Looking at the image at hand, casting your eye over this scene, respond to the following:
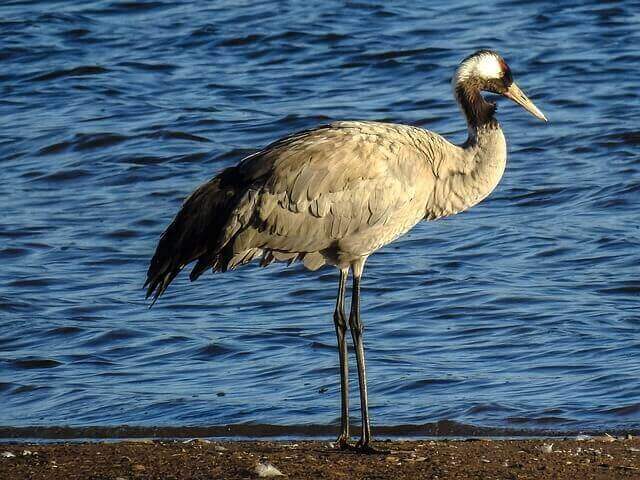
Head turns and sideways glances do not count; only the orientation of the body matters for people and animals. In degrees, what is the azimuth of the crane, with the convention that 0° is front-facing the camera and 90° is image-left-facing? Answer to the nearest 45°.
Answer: approximately 270°
